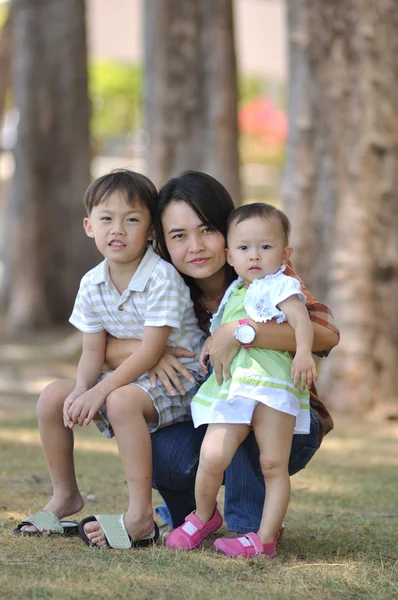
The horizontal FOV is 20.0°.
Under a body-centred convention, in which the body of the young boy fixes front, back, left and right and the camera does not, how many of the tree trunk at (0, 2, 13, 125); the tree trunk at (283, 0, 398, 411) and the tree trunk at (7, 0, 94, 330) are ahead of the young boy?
0

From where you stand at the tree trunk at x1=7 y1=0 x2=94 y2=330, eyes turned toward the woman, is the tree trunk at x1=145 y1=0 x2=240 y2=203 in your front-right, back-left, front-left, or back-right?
front-left

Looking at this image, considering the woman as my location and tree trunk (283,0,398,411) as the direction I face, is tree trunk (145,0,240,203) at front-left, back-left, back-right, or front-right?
front-left

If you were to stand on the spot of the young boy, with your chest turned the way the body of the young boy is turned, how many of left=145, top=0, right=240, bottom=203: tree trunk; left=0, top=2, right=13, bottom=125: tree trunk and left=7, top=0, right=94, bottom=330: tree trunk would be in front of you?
0

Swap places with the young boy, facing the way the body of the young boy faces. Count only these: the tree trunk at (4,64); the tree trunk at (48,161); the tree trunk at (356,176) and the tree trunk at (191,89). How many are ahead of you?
0

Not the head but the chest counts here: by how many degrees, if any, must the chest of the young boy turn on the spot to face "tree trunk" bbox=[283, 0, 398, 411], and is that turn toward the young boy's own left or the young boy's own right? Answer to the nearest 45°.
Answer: approximately 180°

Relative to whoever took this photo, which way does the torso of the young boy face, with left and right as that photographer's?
facing the viewer and to the left of the viewer

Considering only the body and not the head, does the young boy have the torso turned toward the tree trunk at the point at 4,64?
no

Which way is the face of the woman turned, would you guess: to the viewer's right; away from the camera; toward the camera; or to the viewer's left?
toward the camera

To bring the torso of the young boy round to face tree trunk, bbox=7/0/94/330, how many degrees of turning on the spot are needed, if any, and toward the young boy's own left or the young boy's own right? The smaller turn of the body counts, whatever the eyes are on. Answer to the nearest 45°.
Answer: approximately 135° to the young boy's own right

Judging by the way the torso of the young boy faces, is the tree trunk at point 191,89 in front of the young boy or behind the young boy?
behind

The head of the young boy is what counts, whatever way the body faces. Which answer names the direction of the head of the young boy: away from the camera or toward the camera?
toward the camera
